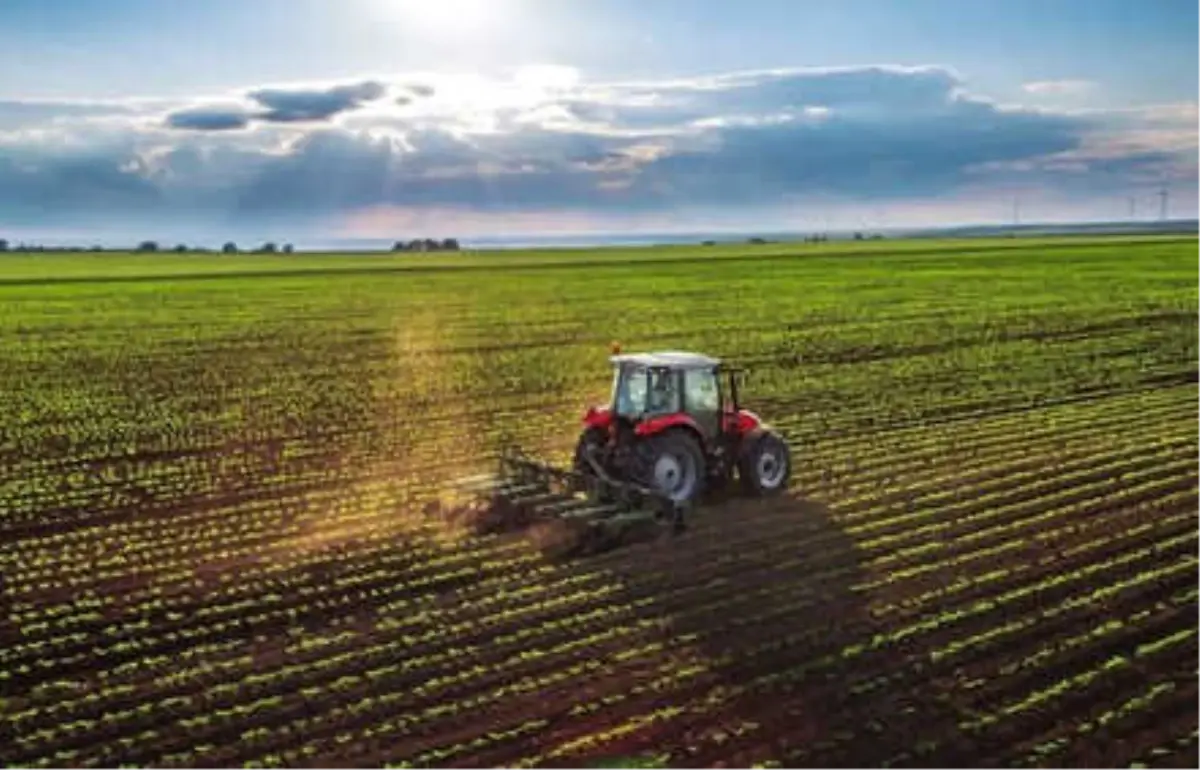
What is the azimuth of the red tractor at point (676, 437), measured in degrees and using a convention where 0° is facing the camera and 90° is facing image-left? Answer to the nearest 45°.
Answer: approximately 225°

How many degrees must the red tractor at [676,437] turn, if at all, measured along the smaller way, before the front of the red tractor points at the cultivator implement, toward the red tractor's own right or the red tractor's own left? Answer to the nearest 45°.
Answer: approximately 180°
